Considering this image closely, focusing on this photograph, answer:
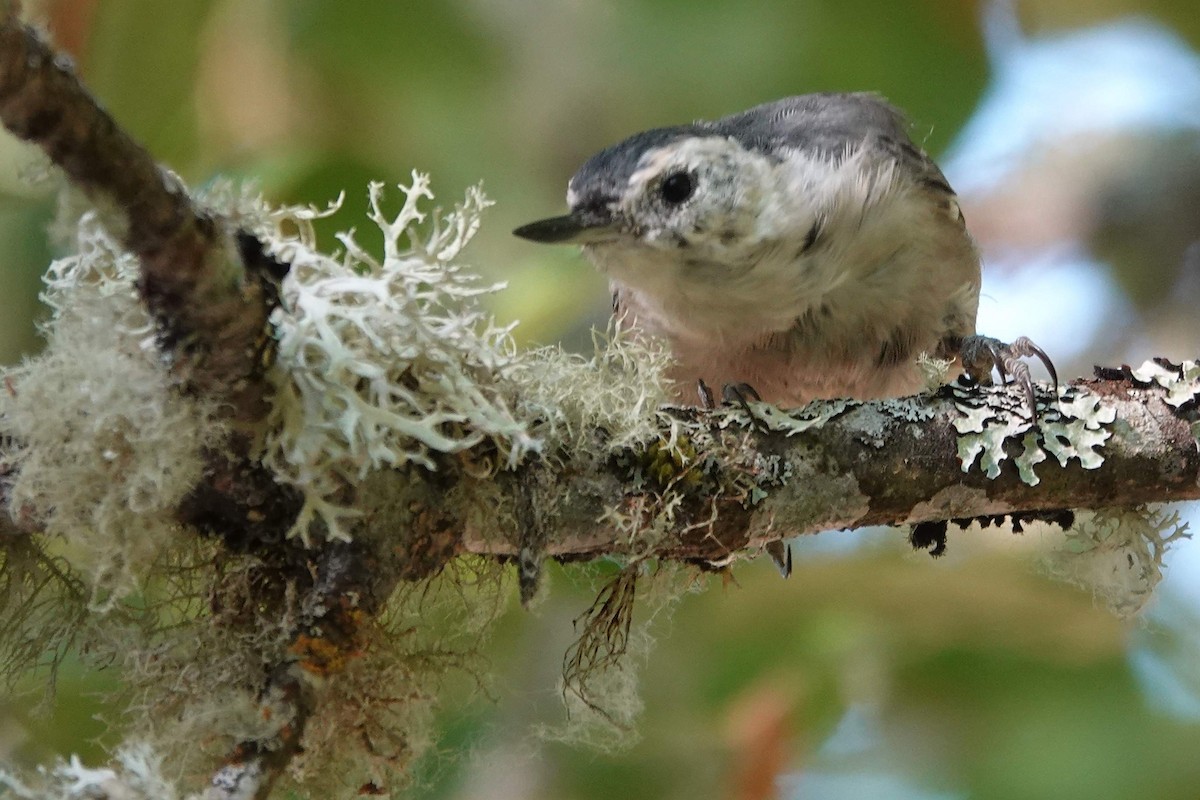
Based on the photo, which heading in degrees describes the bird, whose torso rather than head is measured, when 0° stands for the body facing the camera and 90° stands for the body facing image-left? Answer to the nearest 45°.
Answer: approximately 45°
